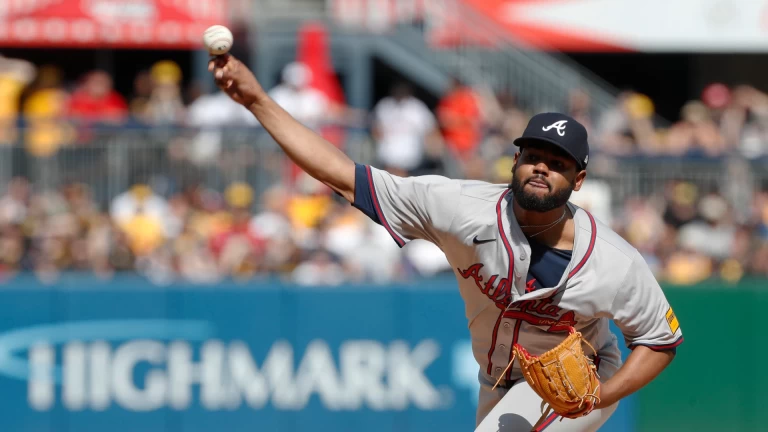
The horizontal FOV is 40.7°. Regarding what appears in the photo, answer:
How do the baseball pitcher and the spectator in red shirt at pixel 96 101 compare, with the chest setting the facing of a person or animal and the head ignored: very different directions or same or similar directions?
same or similar directions

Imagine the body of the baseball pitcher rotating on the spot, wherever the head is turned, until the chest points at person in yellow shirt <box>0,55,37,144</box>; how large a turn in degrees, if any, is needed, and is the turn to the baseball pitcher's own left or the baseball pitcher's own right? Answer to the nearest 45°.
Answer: approximately 135° to the baseball pitcher's own right

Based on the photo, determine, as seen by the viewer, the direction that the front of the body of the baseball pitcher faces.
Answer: toward the camera

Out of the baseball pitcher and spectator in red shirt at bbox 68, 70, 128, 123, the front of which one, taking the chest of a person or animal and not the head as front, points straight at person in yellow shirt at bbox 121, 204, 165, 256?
the spectator in red shirt

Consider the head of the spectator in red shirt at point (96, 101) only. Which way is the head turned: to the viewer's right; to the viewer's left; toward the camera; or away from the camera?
toward the camera

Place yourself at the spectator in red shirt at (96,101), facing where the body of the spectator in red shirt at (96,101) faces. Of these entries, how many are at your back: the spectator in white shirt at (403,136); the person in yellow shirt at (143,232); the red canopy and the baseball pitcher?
1

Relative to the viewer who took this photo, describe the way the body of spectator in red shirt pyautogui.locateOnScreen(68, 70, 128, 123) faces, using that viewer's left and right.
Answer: facing the viewer

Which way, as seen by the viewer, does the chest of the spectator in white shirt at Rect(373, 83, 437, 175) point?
toward the camera

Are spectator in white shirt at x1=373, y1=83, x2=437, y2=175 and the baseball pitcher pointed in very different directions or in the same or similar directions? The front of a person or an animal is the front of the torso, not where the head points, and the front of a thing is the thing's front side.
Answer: same or similar directions

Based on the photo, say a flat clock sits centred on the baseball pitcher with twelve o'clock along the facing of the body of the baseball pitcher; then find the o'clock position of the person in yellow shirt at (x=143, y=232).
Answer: The person in yellow shirt is roughly at 5 o'clock from the baseball pitcher.
